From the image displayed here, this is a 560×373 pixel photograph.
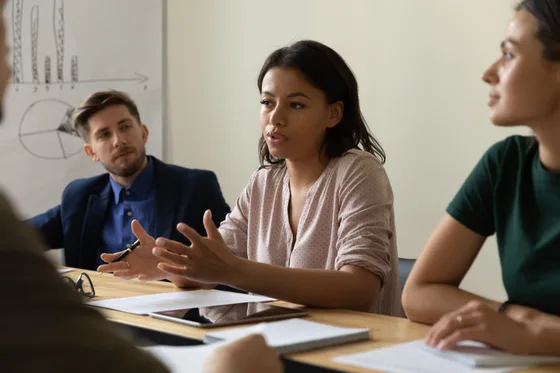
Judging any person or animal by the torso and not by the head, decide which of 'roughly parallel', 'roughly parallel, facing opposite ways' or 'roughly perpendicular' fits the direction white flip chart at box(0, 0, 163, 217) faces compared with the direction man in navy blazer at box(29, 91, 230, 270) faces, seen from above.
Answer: roughly parallel

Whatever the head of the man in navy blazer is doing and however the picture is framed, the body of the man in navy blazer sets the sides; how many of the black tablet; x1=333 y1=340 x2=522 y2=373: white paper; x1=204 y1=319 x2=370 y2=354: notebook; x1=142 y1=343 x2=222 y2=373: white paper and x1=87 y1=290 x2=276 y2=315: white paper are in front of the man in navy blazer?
5

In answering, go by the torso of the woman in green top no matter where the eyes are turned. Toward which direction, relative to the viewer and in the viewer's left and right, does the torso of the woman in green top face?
facing the viewer and to the left of the viewer

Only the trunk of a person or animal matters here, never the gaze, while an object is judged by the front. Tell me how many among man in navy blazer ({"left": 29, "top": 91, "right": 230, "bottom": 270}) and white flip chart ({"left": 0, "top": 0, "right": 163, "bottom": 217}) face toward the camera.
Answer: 2

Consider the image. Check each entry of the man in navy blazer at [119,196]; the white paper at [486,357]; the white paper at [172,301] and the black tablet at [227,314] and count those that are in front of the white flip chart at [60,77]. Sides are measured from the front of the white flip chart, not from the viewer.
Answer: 4

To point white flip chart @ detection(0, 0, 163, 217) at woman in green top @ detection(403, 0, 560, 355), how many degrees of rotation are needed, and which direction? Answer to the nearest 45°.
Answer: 0° — it already faces them

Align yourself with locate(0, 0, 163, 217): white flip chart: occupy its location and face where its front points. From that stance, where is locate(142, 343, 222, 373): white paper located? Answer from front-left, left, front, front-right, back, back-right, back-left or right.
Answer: front

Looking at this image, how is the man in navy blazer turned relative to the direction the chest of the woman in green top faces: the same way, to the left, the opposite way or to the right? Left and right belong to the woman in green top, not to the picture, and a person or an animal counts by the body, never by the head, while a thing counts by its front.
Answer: to the left

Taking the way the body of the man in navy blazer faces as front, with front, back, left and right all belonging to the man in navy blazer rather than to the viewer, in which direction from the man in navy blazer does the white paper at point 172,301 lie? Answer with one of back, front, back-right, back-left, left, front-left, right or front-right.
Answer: front

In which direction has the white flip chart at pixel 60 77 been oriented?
toward the camera

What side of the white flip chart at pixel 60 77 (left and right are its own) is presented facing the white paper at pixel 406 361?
front

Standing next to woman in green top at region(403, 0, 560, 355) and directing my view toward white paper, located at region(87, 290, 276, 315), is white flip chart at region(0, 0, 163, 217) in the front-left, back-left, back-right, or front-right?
front-right
